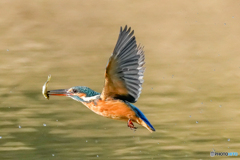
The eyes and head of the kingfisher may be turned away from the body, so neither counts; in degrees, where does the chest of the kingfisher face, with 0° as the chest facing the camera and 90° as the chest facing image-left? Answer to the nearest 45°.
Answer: approximately 90°
